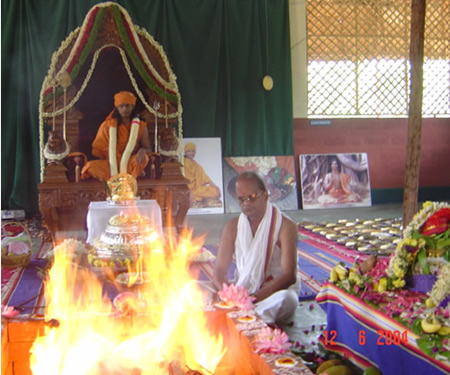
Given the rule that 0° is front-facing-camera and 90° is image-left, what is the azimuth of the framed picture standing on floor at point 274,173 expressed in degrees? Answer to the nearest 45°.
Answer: approximately 0°

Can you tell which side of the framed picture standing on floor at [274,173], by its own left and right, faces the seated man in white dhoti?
front

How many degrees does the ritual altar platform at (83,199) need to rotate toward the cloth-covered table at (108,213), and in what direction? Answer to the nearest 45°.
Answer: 0° — it already faces it

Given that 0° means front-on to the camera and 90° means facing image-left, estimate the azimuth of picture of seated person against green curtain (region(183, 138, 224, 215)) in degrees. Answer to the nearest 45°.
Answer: approximately 0°

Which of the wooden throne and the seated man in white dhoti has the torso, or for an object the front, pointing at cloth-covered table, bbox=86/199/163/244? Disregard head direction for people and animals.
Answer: the wooden throne

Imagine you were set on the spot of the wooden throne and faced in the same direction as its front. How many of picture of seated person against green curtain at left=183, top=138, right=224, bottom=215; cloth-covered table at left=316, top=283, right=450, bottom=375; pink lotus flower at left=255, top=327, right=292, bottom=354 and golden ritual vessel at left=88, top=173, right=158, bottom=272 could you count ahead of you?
3

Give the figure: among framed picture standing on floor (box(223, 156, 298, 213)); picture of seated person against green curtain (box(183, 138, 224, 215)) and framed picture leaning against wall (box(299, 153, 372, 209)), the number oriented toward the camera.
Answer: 3

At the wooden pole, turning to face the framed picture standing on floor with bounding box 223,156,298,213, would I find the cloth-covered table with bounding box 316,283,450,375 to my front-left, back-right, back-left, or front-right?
back-left

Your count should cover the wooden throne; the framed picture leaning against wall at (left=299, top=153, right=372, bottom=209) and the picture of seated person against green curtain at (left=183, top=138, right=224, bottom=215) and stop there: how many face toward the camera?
3
